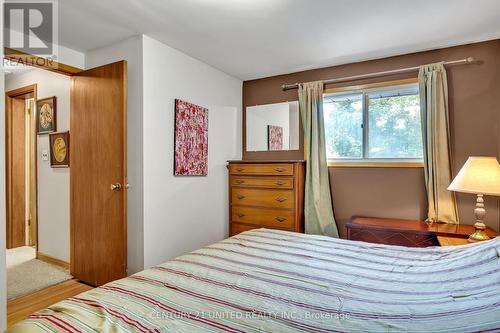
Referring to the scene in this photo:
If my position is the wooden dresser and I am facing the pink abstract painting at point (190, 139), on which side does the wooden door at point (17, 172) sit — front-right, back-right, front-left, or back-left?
front-right

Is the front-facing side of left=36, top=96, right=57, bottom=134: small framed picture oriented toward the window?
no

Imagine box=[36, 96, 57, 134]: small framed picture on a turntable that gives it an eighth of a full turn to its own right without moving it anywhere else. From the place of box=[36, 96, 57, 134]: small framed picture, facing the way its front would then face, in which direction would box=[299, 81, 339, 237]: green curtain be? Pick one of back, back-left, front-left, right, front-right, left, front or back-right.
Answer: back-left

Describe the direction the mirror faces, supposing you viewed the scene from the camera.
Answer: facing the viewer and to the left of the viewer

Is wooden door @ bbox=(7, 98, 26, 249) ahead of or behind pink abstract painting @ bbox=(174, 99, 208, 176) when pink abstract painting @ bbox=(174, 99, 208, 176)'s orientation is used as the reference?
behind

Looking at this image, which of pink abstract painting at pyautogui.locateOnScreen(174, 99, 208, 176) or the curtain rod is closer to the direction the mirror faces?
the pink abstract painting

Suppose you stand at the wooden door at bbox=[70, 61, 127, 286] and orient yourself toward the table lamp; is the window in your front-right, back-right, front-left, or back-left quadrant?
front-left

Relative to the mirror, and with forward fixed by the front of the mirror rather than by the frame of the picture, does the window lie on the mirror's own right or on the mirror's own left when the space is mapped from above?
on the mirror's own left

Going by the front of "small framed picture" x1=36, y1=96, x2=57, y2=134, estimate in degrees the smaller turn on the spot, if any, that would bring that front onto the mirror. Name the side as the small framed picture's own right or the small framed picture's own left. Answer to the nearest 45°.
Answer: approximately 90° to the small framed picture's own left

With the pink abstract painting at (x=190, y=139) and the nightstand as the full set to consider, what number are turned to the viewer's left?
0

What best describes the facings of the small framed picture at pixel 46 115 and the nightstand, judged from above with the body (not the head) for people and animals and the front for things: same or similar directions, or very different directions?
same or similar directions

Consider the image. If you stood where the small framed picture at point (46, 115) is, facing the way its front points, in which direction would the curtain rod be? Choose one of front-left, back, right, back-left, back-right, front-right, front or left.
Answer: left

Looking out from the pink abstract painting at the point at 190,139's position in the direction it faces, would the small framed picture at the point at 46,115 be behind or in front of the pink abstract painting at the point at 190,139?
behind

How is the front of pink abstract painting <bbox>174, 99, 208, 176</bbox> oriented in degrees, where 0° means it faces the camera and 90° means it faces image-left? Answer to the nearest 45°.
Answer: approximately 315°

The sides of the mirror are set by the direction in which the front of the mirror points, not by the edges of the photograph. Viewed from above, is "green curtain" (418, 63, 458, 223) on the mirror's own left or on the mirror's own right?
on the mirror's own left

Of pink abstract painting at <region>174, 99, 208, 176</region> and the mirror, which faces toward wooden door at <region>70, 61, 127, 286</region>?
the mirror

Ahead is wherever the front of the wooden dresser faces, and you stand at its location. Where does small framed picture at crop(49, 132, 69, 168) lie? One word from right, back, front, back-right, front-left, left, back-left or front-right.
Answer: front-right

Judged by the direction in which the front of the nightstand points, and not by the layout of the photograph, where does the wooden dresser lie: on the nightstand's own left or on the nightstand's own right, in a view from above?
on the nightstand's own right

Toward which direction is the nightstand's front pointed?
toward the camera

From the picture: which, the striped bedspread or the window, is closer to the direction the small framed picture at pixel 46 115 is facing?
the striped bedspread

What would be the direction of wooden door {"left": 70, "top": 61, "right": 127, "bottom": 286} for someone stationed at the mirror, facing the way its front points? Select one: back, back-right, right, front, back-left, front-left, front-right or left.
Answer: front

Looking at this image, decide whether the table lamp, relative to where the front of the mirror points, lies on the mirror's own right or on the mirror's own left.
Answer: on the mirror's own left
